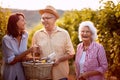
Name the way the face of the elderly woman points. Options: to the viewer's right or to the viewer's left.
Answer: to the viewer's left

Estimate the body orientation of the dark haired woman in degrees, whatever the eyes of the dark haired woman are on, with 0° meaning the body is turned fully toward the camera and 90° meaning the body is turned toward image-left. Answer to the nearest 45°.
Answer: approximately 315°

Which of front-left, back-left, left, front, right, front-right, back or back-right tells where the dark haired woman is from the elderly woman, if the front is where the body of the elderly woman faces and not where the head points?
front-right

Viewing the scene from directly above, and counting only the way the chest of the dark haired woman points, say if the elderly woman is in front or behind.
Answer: in front

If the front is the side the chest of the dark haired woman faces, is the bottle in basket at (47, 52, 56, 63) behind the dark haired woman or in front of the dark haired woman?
in front

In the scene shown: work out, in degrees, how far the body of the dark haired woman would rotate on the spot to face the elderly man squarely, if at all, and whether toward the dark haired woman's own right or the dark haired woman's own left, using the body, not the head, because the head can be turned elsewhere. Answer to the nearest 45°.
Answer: approximately 45° to the dark haired woman's own left

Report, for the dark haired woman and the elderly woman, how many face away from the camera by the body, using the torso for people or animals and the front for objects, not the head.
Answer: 0
